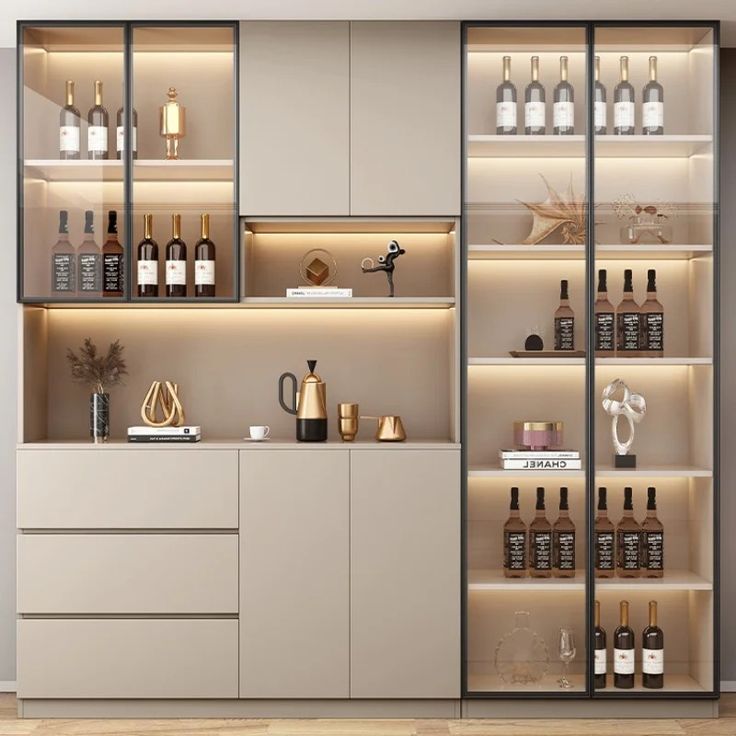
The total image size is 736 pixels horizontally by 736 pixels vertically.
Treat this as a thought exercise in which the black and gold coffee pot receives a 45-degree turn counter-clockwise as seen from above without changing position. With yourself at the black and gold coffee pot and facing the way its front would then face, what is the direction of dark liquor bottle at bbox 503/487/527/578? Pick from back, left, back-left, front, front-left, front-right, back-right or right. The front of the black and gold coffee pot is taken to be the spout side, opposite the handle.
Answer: front-right

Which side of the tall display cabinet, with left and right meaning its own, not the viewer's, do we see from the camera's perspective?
front

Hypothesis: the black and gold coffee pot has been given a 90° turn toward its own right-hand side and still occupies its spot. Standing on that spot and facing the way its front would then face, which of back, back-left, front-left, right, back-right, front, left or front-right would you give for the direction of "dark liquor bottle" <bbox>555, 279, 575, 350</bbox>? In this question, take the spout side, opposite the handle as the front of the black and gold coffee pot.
left

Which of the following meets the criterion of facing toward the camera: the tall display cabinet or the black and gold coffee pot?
the tall display cabinet

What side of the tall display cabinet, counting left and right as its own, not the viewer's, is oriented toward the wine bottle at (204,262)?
right

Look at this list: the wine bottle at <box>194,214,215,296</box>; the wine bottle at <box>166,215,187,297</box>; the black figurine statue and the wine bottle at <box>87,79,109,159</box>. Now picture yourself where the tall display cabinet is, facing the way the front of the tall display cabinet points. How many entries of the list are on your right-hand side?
4

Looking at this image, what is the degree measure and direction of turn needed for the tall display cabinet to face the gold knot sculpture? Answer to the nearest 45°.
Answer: approximately 90° to its right

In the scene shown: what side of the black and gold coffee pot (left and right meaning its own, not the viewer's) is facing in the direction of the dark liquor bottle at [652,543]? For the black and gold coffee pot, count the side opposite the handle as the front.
front

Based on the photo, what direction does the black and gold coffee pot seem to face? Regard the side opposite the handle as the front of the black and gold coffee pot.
to the viewer's right

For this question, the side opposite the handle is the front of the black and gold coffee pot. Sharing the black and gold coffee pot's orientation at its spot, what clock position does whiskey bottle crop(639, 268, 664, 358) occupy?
The whiskey bottle is roughly at 12 o'clock from the black and gold coffee pot.

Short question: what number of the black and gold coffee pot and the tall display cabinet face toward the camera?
1

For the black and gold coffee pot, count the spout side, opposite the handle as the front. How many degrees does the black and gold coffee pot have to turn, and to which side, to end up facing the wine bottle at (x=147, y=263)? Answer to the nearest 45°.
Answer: approximately 180°

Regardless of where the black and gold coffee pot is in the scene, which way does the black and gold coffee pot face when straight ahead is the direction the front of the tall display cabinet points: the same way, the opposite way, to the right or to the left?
to the left

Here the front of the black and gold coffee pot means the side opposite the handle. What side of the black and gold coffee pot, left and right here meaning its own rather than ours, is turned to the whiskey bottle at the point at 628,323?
front

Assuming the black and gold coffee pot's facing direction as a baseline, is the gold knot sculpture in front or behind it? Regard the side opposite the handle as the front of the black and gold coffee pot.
behind

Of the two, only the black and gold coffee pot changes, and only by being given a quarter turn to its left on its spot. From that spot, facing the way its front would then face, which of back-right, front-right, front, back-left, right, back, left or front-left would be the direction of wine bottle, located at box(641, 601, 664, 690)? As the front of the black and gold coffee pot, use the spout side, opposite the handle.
right

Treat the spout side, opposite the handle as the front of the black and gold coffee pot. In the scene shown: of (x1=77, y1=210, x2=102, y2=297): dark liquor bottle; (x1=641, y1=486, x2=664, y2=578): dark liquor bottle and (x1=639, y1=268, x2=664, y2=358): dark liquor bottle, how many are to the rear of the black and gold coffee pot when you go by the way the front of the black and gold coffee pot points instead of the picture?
1
